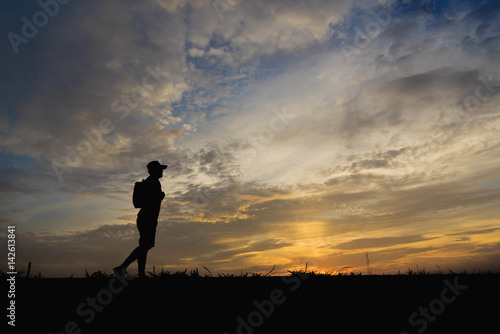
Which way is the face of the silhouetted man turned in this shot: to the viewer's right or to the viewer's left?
to the viewer's right

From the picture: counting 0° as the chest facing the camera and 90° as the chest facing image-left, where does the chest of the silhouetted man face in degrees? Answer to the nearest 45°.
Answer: approximately 270°
